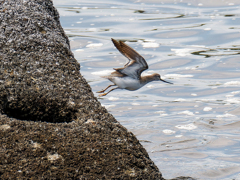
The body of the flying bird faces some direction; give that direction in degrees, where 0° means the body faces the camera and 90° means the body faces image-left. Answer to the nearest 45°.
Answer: approximately 270°

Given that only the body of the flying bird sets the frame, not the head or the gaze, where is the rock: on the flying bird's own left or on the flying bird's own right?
on the flying bird's own right
